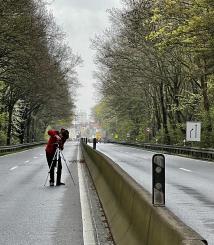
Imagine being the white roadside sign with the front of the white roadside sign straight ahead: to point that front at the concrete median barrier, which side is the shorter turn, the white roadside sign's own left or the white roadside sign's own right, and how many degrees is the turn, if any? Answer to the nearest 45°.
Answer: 0° — it already faces it

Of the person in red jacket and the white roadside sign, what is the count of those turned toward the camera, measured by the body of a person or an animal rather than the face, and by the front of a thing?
1

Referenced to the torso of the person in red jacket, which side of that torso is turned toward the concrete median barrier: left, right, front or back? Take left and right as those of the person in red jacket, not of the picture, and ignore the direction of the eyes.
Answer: right

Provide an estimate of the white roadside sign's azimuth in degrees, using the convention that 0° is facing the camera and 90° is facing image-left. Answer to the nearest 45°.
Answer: approximately 0°

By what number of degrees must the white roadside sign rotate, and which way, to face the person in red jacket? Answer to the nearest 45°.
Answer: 0° — it already faces them
